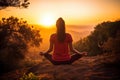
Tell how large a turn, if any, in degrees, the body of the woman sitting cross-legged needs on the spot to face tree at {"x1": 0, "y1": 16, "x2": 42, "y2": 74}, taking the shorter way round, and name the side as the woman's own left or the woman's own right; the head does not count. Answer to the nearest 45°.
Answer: approximately 45° to the woman's own left

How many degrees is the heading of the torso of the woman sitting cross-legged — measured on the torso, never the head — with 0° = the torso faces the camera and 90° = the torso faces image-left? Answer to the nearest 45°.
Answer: approximately 180°
